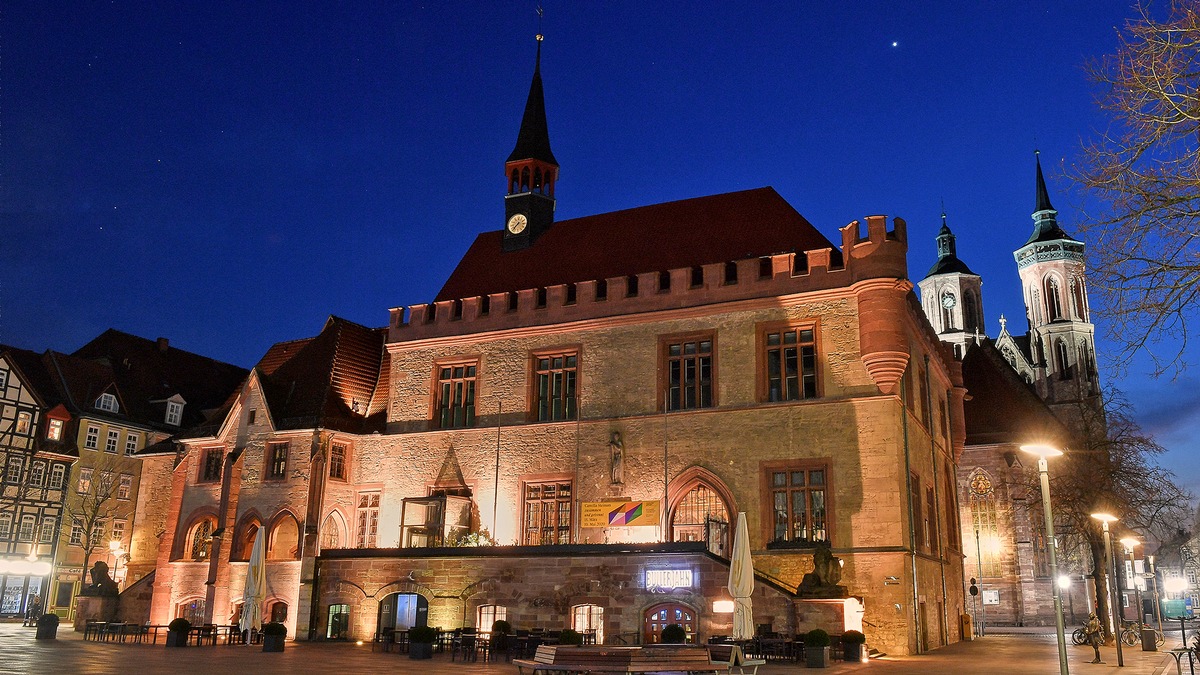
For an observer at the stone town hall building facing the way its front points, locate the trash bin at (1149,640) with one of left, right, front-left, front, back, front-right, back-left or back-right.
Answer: left

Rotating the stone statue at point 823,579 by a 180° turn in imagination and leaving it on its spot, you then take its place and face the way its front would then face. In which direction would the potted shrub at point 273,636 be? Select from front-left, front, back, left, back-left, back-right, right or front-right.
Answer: left

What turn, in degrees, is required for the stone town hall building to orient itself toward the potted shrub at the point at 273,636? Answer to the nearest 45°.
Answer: approximately 45° to its right

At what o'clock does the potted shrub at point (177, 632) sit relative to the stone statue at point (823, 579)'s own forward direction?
The potted shrub is roughly at 3 o'clock from the stone statue.

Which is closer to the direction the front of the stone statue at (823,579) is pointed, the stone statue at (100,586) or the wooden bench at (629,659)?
the wooden bench

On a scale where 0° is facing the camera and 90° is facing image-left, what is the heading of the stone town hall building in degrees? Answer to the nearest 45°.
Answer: approximately 0°

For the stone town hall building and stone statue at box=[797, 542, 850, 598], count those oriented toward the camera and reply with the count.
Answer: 2

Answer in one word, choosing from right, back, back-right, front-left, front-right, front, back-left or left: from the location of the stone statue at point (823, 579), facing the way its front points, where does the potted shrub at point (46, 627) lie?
right

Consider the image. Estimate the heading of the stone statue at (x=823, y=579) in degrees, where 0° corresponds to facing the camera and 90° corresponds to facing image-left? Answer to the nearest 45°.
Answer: approximately 0°
